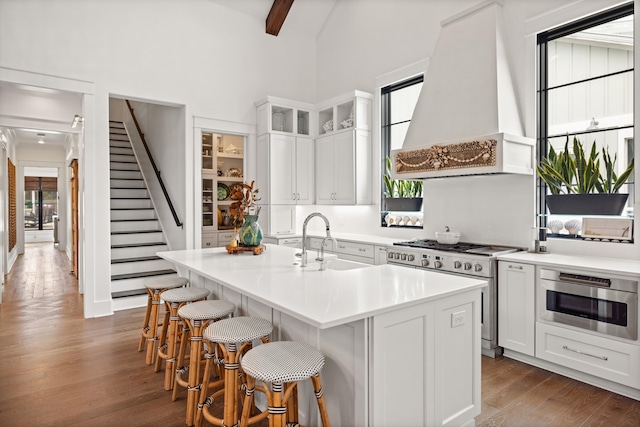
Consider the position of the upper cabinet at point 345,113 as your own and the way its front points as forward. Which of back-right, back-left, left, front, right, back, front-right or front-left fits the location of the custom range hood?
left

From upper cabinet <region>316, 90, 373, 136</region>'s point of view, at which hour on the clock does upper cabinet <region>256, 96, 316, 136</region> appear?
upper cabinet <region>256, 96, 316, 136</region> is roughly at 2 o'clock from upper cabinet <region>316, 90, 373, 136</region>.

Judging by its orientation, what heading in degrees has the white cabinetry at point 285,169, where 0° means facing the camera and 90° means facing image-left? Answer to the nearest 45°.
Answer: approximately 315°

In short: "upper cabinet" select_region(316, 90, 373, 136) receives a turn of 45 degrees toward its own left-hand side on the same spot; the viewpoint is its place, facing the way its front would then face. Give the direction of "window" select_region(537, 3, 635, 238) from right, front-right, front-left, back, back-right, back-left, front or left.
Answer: front-left

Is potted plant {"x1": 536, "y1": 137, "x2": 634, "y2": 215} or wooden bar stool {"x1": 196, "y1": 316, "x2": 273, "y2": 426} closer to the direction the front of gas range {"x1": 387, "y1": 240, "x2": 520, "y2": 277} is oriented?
the wooden bar stool

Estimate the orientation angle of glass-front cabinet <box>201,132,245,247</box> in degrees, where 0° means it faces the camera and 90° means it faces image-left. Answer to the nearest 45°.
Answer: approximately 0°

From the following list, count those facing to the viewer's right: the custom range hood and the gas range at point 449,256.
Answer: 0

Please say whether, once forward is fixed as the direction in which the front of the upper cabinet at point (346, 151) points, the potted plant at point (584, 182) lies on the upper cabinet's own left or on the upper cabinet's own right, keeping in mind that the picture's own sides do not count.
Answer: on the upper cabinet's own left

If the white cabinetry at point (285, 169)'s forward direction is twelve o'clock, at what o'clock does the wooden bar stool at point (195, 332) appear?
The wooden bar stool is roughly at 2 o'clock from the white cabinetry.
